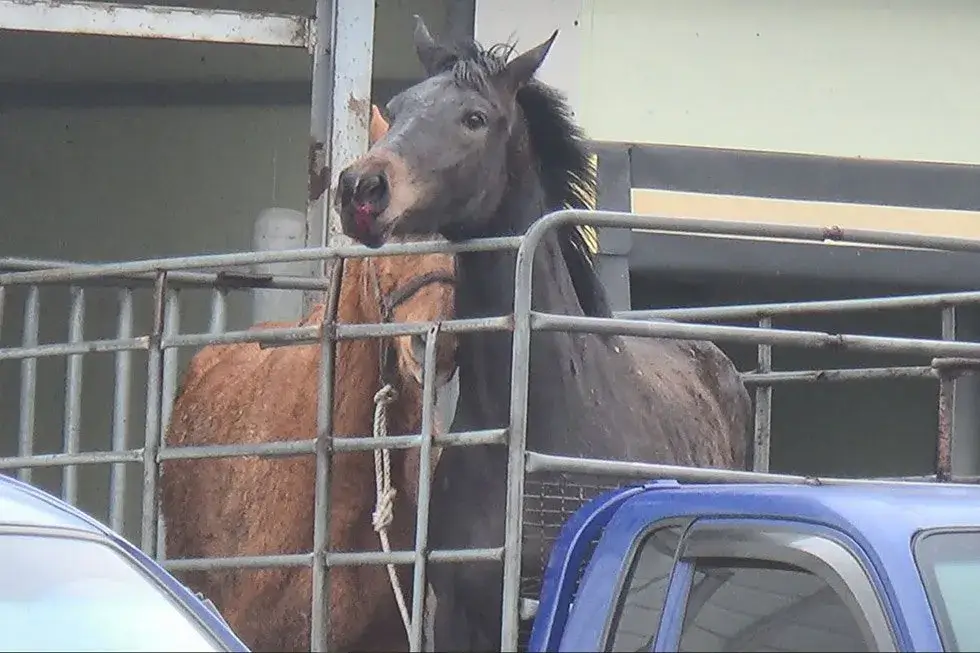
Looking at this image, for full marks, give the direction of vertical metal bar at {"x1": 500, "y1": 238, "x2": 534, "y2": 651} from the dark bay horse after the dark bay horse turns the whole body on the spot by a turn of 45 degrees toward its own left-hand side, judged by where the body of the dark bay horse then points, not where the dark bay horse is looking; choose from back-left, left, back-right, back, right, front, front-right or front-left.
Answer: front

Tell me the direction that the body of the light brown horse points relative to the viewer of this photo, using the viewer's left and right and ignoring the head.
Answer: facing the viewer and to the right of the viewer

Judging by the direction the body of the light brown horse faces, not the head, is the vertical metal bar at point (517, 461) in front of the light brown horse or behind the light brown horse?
in front

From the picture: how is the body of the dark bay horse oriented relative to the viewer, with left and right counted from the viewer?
facing the viewer and to the left of the viewer
